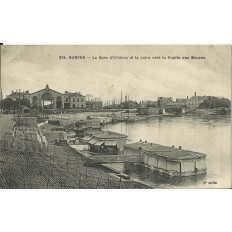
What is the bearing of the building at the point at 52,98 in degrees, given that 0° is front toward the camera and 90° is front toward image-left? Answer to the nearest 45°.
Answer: approximately 0°

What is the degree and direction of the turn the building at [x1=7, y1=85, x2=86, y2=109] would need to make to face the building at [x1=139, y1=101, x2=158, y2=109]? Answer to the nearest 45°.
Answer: approximately 90° to its left

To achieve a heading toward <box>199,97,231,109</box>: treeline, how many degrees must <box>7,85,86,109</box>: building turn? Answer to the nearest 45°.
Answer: approximately 90° to its left
